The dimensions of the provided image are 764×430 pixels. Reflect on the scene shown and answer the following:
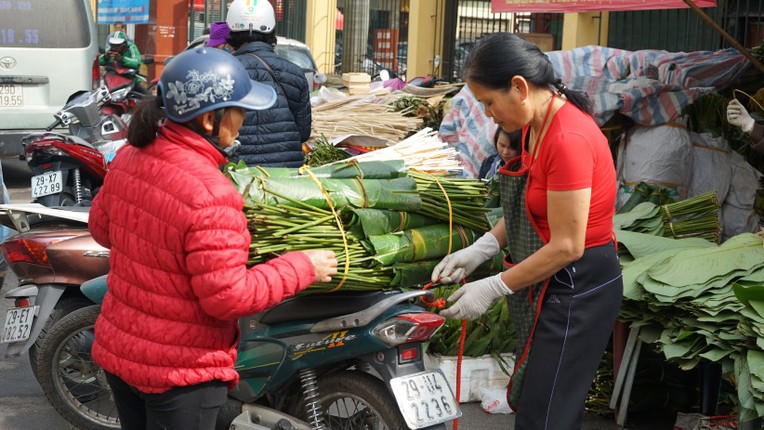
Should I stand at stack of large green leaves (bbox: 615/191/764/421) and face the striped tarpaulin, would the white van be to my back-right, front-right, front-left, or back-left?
front-left

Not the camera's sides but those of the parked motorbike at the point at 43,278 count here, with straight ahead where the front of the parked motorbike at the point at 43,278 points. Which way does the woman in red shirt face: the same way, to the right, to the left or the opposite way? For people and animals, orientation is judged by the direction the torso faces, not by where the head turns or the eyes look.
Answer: to the left

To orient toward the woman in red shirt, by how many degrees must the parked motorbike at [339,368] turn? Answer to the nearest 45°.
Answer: approximately 180°

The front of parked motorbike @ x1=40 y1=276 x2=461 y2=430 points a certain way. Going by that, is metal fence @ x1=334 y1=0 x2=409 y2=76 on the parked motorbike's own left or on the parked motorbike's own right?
on the parked motorbike's own right

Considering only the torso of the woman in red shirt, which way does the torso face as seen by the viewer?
to the viewer's left

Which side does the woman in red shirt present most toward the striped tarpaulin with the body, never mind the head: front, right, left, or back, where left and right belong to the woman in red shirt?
right

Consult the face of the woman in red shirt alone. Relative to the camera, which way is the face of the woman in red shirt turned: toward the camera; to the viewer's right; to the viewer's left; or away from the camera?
to the viewer's left

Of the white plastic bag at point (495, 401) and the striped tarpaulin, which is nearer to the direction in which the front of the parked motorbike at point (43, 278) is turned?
the striped tarpaulin

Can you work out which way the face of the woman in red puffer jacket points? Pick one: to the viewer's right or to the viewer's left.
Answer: to the viewer's right

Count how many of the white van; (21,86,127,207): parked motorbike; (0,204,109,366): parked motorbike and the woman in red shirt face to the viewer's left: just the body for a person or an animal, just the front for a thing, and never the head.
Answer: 1

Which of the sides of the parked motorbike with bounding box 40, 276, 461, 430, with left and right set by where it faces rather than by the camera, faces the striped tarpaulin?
right

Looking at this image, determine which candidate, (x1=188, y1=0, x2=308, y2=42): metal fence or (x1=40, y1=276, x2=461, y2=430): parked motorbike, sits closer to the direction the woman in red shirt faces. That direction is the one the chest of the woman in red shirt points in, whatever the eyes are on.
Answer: the parked motorbike
